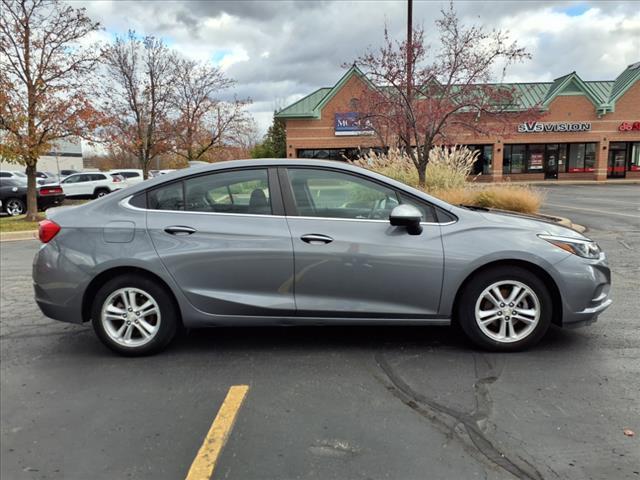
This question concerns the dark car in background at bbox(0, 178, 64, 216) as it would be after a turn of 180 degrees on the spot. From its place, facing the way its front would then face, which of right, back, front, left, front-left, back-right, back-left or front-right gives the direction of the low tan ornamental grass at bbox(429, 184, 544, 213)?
front

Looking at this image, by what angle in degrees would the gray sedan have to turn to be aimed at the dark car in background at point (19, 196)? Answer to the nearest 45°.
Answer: approximately 135° to its left

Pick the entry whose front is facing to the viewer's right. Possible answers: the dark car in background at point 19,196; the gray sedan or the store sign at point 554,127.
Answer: the gray sedan

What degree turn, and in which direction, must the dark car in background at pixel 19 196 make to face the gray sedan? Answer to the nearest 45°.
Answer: approximately 135° to its left

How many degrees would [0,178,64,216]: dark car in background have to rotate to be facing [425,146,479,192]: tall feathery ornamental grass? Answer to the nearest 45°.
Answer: approximately 180°

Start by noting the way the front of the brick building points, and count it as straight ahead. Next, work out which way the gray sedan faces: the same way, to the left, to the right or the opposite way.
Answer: to the left

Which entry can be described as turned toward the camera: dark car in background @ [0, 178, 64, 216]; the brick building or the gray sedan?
the brick building

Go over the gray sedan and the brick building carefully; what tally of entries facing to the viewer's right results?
1

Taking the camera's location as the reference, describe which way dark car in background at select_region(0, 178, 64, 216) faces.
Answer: facing away from the viewer and to the left of the viewer

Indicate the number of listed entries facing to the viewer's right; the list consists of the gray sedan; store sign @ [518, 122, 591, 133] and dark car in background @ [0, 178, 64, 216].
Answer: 1

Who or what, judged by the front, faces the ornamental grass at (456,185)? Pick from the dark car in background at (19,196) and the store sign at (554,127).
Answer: the store sign

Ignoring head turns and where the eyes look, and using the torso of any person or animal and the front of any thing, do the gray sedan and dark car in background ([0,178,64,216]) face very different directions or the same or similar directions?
very different directions

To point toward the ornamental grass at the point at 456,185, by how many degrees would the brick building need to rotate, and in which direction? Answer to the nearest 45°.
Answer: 0° — it already faces it

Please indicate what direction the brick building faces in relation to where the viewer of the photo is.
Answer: facing the viewer

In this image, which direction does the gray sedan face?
to the viewer's right

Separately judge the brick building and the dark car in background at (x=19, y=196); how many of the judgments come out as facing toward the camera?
1

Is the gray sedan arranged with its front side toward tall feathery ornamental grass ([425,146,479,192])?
no

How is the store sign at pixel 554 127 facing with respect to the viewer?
toward the camera
